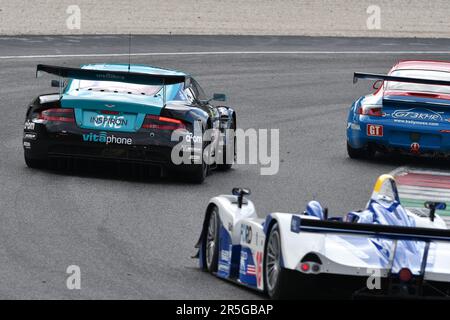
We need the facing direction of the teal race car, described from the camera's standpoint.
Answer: facing away from the viewer

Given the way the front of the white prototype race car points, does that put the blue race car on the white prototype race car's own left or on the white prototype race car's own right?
on the white prototype race car's own right

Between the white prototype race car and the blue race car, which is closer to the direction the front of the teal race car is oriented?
the blue race car

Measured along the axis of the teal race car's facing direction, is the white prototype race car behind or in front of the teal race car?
behind

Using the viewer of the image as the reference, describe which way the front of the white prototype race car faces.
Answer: facing away from the viewer and to the left of the viewer
